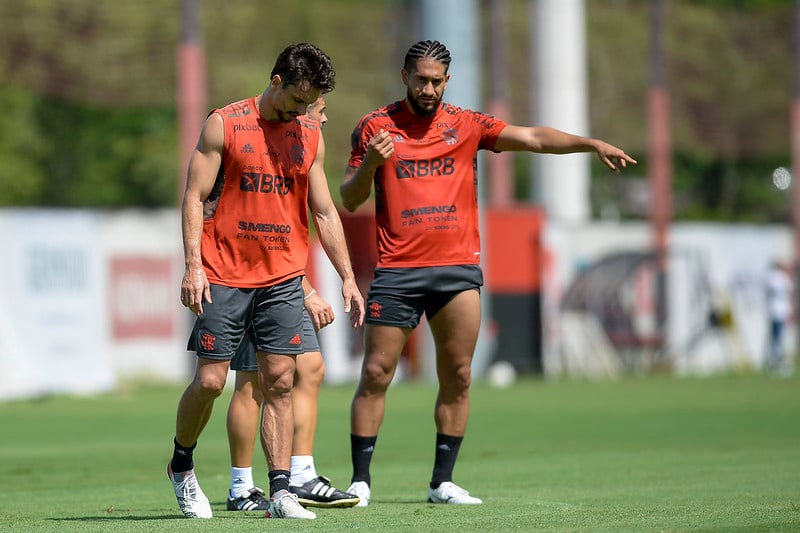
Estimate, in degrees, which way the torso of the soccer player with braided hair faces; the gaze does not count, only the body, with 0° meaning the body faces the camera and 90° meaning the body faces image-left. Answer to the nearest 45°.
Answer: approximately 0°

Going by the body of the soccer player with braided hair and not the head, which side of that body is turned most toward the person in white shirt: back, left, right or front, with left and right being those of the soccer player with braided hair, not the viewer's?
back

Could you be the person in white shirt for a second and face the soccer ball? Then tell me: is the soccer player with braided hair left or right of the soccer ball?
left

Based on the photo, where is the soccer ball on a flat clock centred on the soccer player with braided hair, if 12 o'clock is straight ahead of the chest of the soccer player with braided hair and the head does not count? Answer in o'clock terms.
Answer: The soccer ball is roughly at 6 o'clock from the soccer player with braided hair.
